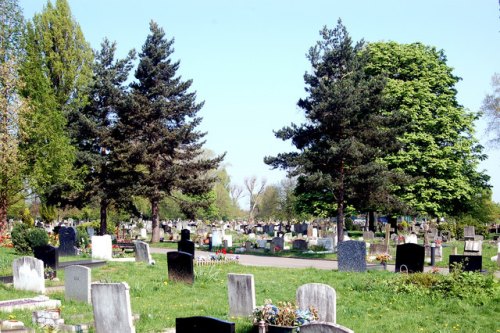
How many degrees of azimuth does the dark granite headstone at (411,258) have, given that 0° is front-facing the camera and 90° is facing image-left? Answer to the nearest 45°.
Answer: approximately 0°

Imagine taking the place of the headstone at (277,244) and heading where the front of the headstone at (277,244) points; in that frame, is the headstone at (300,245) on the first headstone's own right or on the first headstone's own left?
on the first headstone's own left

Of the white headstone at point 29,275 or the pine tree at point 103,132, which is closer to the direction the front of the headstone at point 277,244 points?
the white headstone

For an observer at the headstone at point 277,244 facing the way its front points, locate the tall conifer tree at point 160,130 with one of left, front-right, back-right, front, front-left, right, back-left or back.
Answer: back-right

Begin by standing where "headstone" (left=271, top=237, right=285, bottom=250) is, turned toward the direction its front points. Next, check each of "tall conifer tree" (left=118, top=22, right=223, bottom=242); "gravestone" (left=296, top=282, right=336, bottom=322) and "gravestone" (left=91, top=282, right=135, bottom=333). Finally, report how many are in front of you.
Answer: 2

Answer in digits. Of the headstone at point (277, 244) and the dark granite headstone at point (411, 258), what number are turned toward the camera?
2

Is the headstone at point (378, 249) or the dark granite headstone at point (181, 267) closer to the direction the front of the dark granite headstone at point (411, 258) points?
the dark granite headstone

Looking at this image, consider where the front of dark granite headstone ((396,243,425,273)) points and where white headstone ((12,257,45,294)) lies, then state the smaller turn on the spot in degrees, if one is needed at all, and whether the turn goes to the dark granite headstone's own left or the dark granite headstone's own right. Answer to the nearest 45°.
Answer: approximately 45° to the dark granite headstone's own right

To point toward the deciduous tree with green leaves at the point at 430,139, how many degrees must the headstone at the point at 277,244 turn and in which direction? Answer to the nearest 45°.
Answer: approximately 135° to its left

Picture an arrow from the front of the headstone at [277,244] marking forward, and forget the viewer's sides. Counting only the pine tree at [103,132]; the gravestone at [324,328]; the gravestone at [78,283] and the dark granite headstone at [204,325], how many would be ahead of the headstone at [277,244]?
3

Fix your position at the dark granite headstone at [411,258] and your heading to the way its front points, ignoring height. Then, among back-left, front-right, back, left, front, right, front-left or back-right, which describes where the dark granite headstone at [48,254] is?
right
